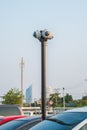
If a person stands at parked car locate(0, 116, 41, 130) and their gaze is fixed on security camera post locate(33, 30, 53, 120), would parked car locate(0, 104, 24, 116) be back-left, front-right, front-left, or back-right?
front-left
